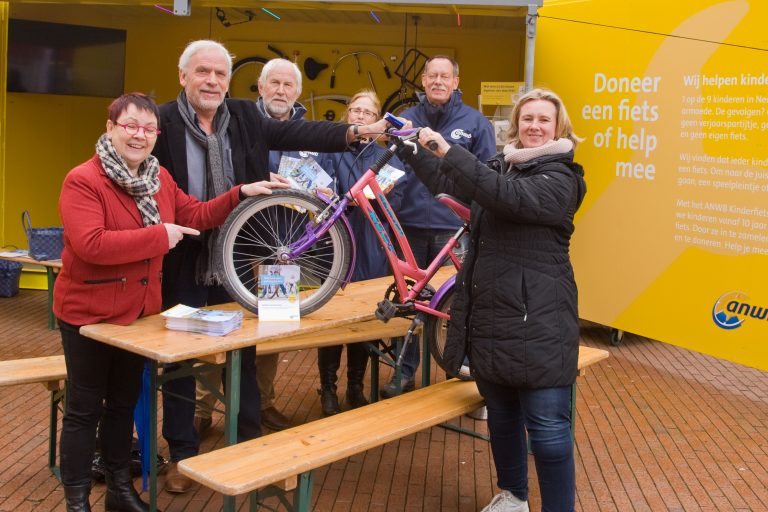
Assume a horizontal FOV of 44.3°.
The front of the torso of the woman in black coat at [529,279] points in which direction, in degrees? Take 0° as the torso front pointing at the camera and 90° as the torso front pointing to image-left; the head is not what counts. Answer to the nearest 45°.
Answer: approximately 45°

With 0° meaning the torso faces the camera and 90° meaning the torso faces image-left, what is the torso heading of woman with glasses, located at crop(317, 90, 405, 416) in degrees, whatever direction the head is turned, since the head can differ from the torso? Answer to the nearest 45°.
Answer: approximately 0°

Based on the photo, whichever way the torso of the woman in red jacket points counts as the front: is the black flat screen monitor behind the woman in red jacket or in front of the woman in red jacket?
behind

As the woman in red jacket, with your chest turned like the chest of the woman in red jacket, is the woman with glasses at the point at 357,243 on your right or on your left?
on your left

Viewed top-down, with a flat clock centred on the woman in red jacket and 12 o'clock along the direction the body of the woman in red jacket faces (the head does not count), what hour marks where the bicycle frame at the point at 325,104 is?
The bicycle frame is roughly at 8 o'clock from the woman in red jacket.

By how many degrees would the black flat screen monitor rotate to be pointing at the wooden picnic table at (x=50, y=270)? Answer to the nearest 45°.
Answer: approximately 45° to its right

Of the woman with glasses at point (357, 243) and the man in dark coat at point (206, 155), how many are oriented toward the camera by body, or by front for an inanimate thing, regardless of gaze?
2

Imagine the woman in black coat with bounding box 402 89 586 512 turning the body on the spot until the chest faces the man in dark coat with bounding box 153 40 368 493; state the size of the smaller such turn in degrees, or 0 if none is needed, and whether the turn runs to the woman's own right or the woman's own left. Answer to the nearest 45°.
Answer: approximately 45° to the woman's own right

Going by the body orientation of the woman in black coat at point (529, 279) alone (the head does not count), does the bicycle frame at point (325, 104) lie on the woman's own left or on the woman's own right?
on the woman's own right
